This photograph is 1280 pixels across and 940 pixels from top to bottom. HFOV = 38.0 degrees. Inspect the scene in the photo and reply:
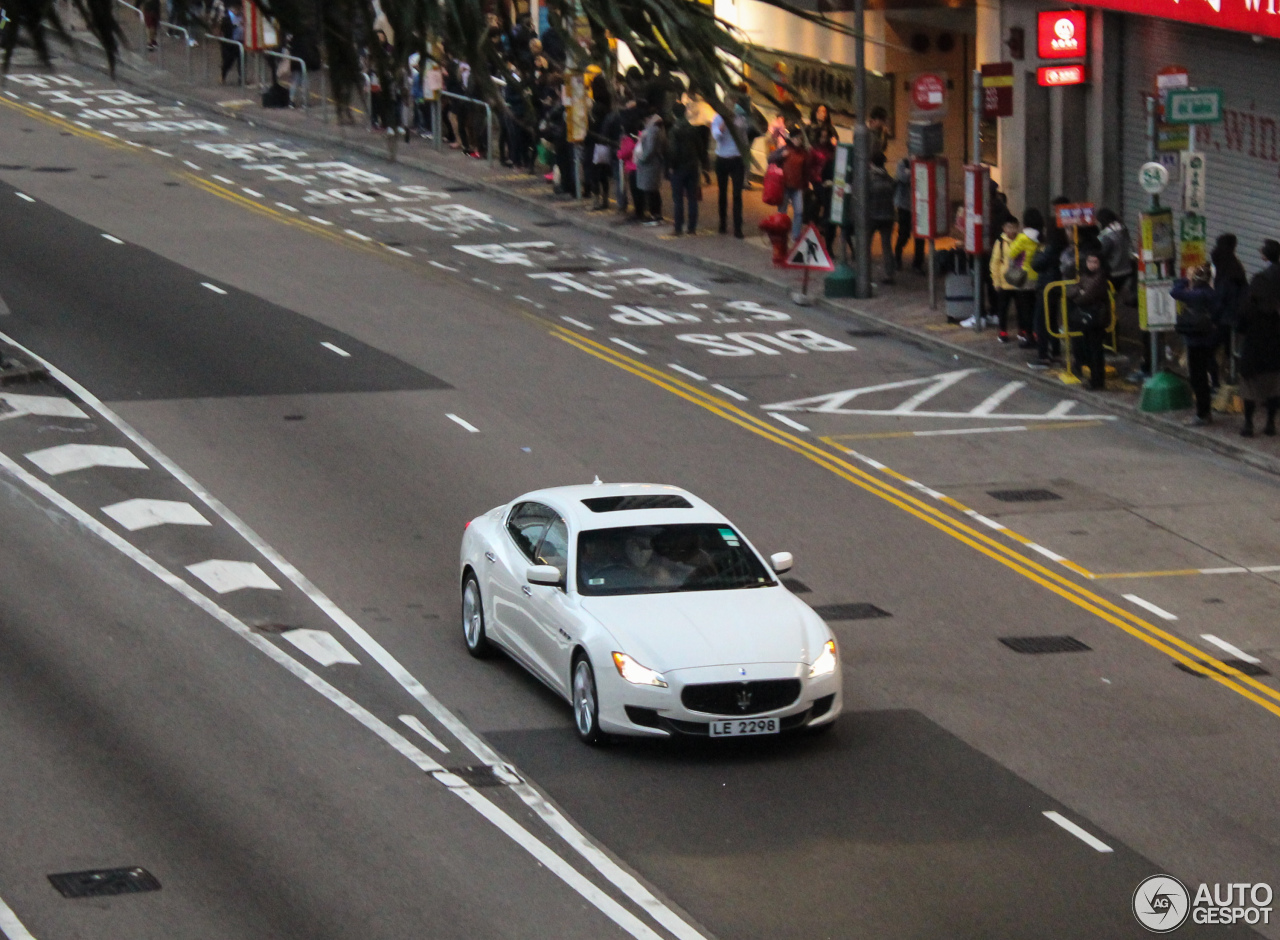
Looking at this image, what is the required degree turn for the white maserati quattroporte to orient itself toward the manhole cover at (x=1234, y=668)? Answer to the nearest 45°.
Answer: approximately 45° to its left

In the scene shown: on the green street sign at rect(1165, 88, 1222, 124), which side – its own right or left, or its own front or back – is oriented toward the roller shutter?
back

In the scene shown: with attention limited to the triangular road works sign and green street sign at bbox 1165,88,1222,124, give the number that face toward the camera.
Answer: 2

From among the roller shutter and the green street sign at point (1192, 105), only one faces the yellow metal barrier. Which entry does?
the roller shutter

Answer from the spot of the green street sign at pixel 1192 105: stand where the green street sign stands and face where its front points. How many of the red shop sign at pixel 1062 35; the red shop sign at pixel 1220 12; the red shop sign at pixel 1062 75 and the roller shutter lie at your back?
4

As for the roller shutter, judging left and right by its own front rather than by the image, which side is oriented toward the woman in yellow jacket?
front

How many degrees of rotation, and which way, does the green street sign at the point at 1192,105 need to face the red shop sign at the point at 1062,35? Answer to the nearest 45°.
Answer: approximately 180°

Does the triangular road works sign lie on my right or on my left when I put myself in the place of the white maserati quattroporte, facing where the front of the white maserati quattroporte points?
on my left

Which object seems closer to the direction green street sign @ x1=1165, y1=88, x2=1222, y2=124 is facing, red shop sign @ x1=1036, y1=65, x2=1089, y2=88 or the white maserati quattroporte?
the white maserati quattroporte

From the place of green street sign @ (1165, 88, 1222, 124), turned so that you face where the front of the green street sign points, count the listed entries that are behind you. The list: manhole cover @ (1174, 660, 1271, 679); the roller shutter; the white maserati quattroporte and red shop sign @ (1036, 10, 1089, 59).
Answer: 2

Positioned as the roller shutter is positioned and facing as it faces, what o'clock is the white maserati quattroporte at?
The white maserati quattroporte is roughly at 11 o'clock from the roller shutter.

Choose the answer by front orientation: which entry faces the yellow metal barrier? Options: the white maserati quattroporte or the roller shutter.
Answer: the roller shutter

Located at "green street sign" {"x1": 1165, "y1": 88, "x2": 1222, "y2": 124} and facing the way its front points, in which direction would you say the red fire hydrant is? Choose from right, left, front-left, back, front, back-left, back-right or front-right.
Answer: back-right
